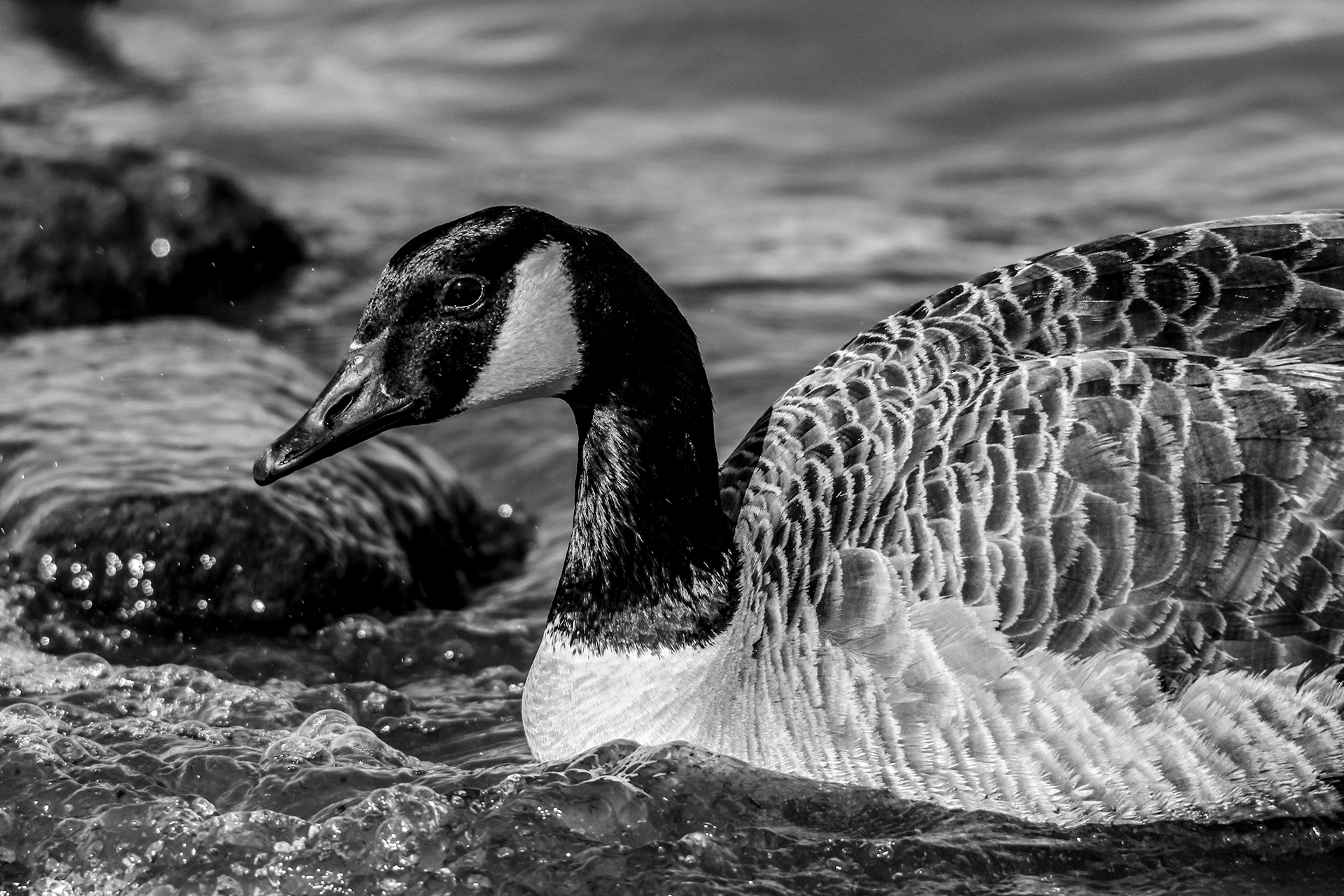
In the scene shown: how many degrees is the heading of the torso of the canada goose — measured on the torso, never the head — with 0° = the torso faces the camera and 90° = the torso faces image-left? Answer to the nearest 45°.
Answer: approximately 90°

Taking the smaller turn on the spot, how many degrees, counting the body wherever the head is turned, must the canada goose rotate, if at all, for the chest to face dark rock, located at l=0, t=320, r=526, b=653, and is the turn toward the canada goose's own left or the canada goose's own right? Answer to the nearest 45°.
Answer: approximately 45° to the canada goose's own right

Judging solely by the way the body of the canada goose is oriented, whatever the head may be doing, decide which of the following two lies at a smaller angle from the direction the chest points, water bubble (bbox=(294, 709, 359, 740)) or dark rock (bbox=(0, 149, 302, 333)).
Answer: the water bubble

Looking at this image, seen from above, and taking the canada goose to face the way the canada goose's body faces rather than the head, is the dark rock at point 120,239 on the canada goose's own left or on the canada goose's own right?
on the canada goose's own right

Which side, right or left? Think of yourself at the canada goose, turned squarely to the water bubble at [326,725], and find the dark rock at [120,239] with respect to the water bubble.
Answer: right

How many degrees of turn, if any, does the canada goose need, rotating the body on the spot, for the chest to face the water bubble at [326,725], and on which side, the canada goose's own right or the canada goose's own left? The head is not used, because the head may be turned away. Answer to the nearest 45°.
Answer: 0° — it already faces it
